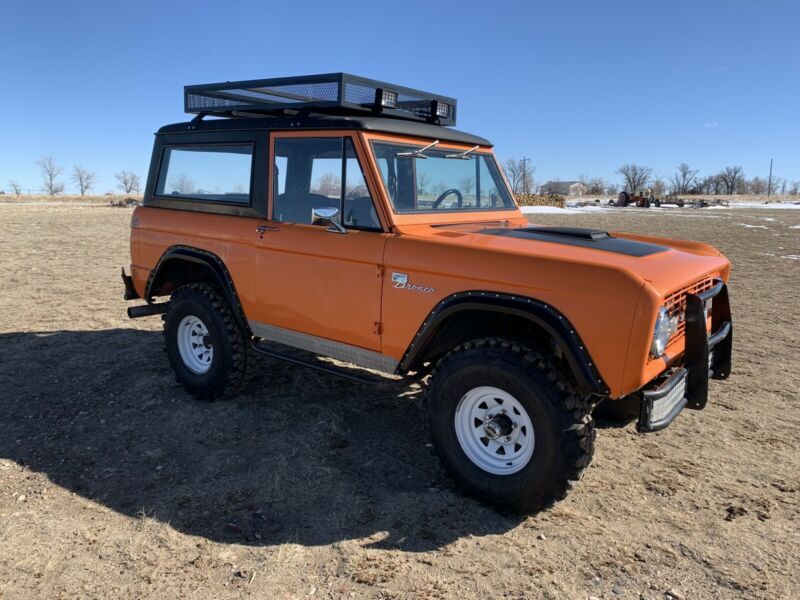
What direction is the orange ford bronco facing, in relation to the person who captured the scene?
facing the viewer and to the right of the viewer
